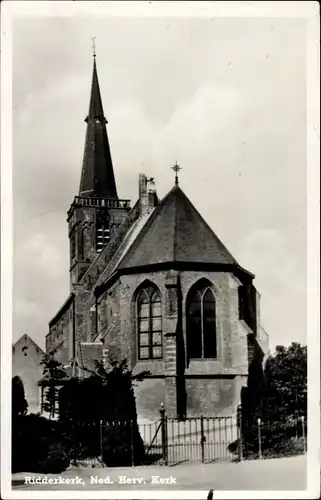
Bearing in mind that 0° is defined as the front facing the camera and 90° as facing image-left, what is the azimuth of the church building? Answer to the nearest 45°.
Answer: approximately 135°
